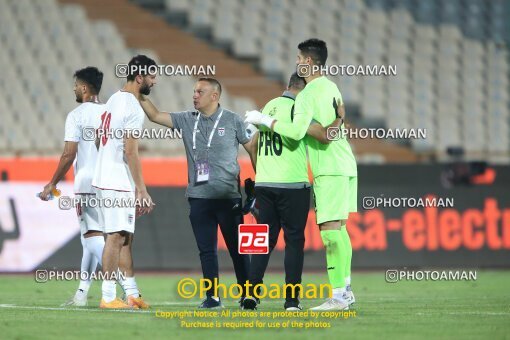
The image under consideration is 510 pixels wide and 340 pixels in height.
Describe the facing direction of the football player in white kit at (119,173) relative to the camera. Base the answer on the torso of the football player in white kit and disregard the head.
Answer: to the viewer's right

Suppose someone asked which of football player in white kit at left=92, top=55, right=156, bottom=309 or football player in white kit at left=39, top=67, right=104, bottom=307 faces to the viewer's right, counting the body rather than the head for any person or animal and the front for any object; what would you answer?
football player in white kit at left=92, top=55, right=156, bottom=309

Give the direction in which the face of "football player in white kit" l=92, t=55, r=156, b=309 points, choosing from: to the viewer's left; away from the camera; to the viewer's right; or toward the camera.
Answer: to the viewer's right

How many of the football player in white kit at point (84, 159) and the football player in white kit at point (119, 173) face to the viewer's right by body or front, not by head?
1

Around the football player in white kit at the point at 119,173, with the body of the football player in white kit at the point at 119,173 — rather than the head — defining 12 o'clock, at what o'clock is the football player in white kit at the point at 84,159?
the football player in white kit at the point at 84,159 is roughly at 8 o'clock from the football player in white kit at the point at 119,173.
